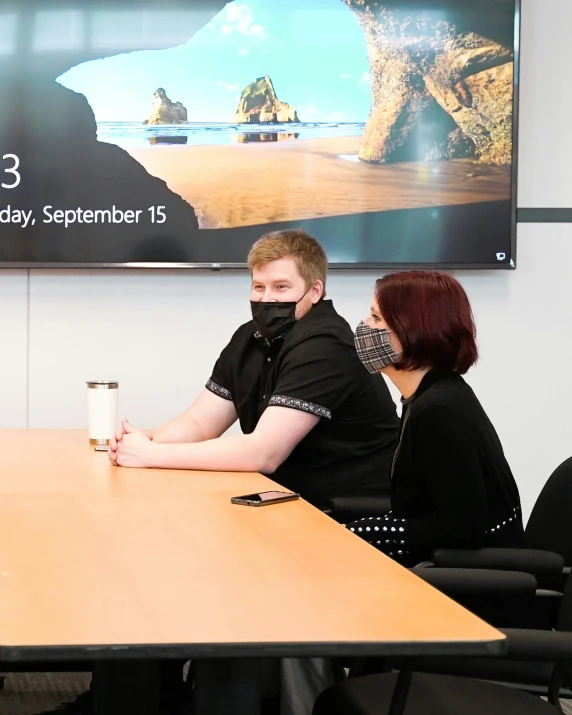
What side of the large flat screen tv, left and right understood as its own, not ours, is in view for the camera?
front

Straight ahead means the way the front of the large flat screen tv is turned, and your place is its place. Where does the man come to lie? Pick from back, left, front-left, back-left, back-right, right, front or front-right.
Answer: front

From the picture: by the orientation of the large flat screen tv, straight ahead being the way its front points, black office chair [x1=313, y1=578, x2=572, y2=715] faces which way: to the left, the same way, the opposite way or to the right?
to the right

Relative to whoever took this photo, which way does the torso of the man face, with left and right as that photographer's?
facing the viewer and to the left of the viewer

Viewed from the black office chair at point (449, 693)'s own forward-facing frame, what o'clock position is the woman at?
The woman is roughly at 3 o'clock from the black office chair.

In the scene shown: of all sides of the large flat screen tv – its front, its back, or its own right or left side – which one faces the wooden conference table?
front

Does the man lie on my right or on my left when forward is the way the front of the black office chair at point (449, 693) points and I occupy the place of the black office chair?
on my right

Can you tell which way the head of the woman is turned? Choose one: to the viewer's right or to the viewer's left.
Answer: to the viewer's left

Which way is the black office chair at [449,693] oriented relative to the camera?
to the viewer's left

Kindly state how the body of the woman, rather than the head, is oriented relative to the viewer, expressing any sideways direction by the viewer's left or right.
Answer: facing to the left of the viewer

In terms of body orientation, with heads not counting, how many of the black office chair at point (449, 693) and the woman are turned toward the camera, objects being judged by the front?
0
